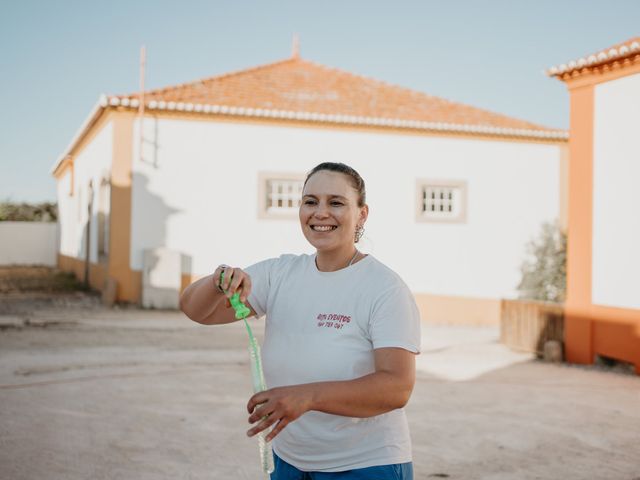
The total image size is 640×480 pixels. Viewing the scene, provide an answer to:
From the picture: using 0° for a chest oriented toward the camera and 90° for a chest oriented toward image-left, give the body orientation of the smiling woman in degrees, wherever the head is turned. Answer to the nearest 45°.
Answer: approximately 45°

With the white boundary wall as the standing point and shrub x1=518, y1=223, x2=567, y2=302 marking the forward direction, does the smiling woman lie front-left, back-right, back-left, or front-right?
front-right

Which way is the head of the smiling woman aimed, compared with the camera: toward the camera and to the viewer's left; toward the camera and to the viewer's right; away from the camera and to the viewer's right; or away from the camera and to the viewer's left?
toward the camera and to the viewer's left

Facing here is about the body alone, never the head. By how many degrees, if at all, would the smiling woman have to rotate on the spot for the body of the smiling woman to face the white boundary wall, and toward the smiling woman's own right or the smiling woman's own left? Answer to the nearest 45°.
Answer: approximately 135° to the smiling woman's own right

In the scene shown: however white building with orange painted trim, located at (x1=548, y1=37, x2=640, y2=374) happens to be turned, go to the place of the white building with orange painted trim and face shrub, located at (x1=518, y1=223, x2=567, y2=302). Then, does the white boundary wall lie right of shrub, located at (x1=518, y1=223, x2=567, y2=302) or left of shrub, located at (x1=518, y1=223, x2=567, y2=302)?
left

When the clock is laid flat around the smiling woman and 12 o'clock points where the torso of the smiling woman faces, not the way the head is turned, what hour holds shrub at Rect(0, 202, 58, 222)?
The shrub is roughly at 4 o'clock from the smiling woman.
